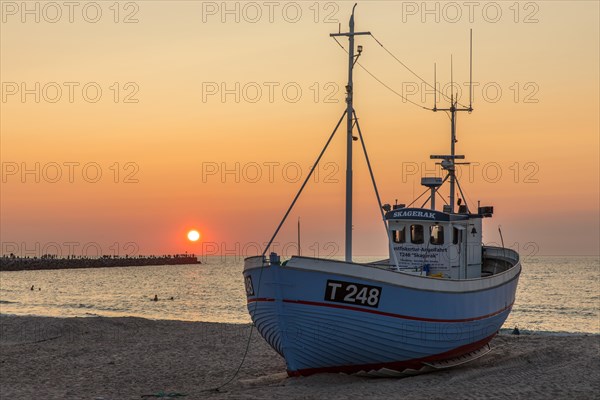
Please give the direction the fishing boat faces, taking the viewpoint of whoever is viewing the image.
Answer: facing the viewer and to the left of the viewer
